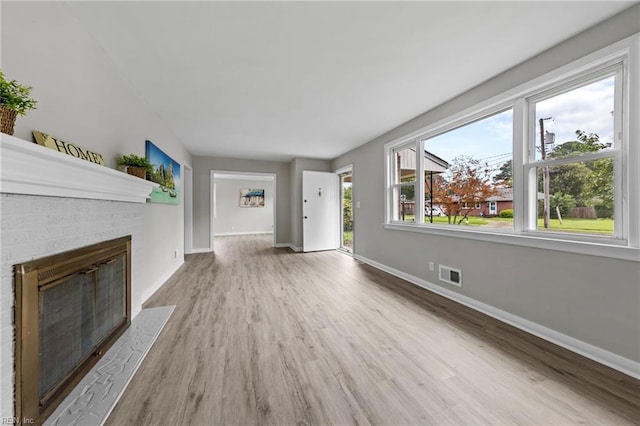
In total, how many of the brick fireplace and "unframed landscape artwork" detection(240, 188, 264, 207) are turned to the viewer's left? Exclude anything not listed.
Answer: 0

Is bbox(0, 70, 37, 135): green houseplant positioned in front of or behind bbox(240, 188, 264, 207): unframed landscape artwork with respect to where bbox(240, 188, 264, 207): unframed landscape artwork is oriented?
in front

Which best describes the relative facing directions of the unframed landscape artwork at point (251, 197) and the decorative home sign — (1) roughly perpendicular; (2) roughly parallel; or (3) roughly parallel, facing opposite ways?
roughly perpendicular

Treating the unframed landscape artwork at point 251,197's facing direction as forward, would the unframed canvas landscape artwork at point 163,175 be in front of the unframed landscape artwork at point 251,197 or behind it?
in front

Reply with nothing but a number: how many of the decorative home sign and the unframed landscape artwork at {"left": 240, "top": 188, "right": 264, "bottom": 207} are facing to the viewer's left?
0

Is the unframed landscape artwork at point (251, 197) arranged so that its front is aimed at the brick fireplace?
yes

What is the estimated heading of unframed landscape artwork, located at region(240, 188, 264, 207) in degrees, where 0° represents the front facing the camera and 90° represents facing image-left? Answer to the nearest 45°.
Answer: approximately 0°

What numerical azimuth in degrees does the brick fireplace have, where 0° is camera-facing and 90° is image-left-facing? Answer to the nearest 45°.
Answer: approximately 315°

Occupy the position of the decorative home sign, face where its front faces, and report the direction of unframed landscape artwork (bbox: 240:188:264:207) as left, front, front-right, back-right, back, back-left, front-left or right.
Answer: left

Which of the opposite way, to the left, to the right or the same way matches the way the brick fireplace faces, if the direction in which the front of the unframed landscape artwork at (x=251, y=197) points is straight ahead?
to the left
